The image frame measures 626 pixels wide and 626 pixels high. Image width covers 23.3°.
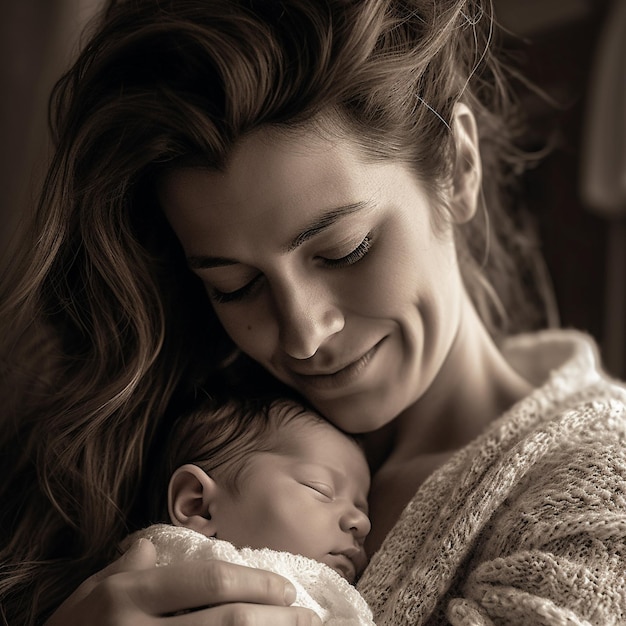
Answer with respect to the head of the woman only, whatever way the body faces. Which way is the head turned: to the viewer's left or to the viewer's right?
to the viewer's left

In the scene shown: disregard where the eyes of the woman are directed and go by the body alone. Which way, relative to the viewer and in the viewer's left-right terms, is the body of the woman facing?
facing the viewer and to the left of the viewer
